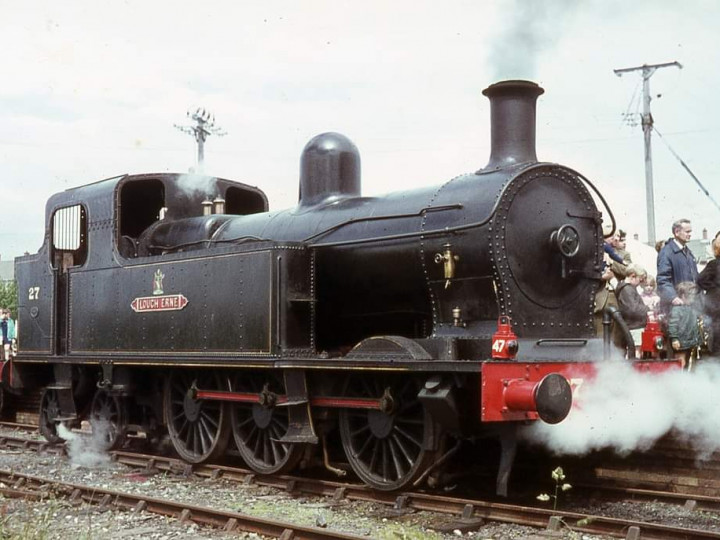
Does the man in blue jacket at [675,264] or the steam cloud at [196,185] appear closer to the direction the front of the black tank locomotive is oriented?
the man in blue jacket

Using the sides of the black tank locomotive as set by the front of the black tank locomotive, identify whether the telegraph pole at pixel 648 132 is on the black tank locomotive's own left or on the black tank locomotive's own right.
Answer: on the black tank locomotive's own left

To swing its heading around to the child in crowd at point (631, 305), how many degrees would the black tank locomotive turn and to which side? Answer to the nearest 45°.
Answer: approximately 45° to its left

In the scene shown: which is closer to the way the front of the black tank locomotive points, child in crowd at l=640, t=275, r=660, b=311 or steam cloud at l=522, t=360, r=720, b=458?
the steam cloud

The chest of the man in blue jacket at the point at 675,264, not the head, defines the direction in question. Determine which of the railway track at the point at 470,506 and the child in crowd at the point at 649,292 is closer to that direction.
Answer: the railway track

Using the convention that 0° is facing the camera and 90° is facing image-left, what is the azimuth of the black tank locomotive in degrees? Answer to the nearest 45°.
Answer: approximately 315°
